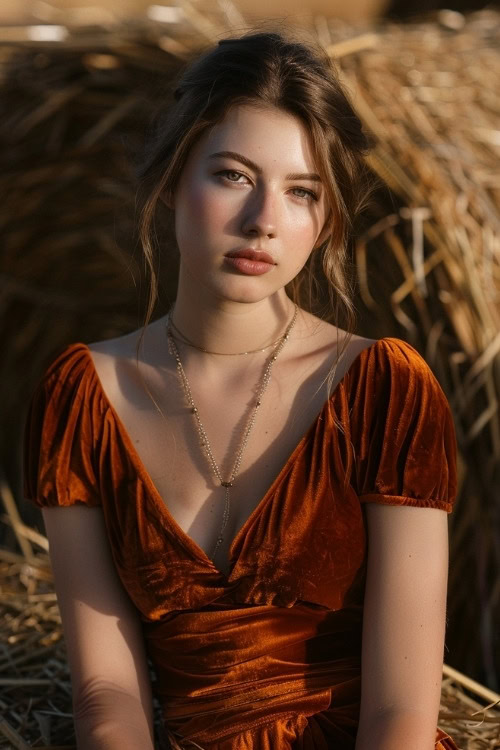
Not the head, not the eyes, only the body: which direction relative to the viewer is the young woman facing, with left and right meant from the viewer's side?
facing the viewer

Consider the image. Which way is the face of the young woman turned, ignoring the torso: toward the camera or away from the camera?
toward the camera
